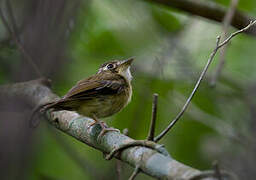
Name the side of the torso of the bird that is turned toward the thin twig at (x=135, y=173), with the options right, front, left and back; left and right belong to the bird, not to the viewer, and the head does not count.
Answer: front

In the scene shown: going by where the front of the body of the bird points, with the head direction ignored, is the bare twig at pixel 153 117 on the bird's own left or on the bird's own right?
on the bird's own right

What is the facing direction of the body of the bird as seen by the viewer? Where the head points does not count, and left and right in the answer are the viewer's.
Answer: facing to the right of the viewer
